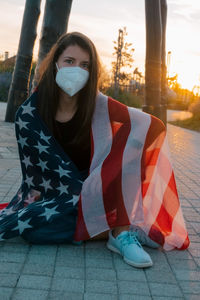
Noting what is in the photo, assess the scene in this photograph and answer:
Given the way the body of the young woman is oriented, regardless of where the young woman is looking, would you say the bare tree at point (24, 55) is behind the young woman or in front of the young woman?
behind

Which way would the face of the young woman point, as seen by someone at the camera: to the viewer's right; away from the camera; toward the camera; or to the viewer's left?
toward the camera

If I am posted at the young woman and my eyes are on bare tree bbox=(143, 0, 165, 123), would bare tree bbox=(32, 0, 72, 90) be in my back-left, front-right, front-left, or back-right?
front-left

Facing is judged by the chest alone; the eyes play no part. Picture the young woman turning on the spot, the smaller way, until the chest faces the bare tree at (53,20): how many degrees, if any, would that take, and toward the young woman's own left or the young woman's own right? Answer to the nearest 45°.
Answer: approximately 180°

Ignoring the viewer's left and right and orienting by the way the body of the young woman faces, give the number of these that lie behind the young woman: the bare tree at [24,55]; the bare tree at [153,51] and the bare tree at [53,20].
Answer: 3

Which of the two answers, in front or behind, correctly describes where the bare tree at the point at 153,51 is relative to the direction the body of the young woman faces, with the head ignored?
behind

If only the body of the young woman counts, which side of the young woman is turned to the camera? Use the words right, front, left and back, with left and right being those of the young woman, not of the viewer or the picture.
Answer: front
